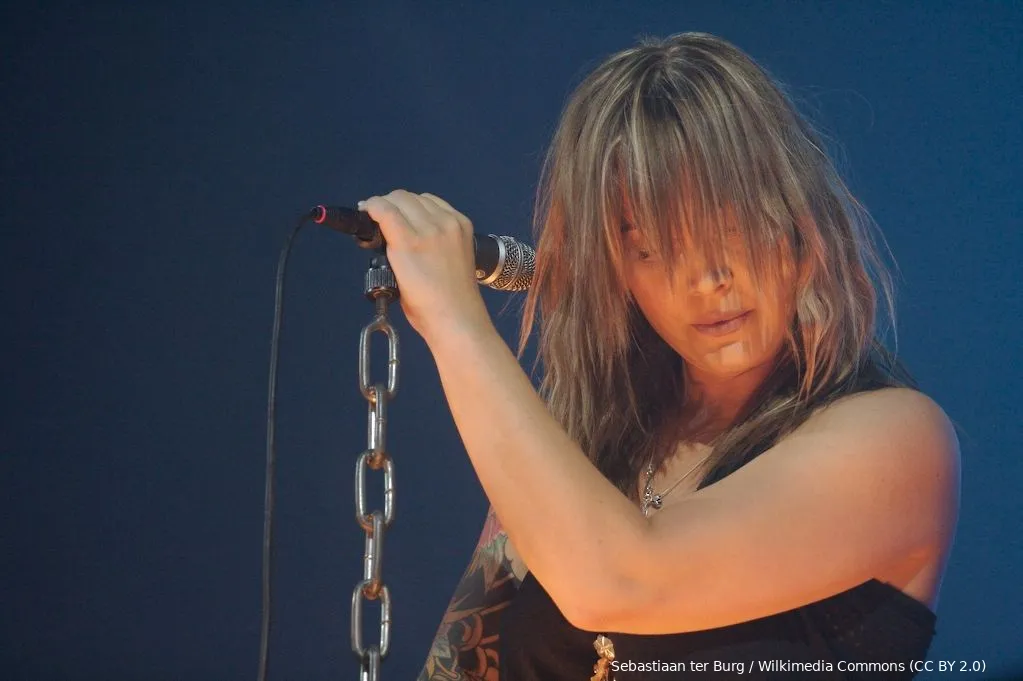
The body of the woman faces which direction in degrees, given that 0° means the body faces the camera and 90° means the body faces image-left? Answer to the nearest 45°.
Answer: approximately 45°
